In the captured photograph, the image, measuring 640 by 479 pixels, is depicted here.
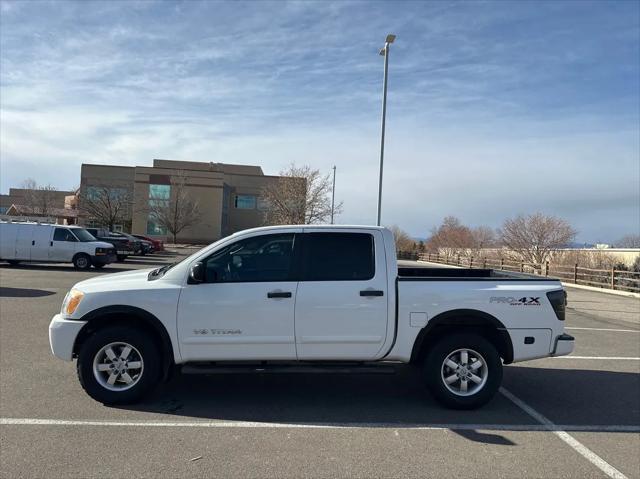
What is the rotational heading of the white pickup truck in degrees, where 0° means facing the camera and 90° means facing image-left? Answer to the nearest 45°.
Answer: approximately 90°

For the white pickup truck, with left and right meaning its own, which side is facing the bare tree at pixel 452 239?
right

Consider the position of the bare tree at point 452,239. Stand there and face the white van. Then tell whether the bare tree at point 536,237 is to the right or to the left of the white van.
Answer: left

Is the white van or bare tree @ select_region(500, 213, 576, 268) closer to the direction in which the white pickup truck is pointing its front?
the white van

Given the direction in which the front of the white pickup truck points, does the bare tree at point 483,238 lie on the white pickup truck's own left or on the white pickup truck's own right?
on the white pickup truck's own right

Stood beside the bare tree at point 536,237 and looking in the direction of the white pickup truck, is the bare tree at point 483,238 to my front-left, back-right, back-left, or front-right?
back-right

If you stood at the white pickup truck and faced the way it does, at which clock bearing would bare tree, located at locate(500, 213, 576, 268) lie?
The bare tree is roughly at 4 o'clock from the white pickup truck.

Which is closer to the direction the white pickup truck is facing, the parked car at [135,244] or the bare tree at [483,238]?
the parked car

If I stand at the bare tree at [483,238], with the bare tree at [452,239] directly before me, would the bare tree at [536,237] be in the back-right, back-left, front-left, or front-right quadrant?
back-left

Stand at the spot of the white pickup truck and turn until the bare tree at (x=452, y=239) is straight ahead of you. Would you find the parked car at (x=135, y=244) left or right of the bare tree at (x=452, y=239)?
left

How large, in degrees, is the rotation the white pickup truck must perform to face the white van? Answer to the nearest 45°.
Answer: approximately 45° to its right
